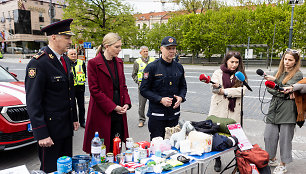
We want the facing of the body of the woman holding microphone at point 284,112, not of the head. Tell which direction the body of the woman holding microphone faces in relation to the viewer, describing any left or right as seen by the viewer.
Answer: facing the viewer and to the left of the viewer

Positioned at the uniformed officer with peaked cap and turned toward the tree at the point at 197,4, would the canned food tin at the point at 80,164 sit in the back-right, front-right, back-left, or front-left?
back-right

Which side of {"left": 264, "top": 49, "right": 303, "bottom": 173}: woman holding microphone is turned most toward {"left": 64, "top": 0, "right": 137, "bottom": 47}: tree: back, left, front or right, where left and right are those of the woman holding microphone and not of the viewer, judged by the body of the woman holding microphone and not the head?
right

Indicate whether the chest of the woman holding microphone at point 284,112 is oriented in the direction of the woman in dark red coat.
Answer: yes

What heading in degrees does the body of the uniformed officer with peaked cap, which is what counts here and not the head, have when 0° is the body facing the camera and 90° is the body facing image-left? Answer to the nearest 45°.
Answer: approximately 315°

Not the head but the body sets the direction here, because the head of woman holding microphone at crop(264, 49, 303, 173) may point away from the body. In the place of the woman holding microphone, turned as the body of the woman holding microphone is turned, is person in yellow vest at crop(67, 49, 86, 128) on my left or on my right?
on my right

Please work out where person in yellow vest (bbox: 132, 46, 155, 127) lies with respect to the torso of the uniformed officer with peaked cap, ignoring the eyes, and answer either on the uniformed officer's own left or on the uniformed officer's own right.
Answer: on the uniformed officer's own left

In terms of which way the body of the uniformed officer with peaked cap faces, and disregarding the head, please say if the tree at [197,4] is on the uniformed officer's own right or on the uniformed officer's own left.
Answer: on the uniformed officer's own left

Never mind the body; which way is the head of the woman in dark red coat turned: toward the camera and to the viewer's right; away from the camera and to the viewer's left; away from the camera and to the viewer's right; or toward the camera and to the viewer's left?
toward the camera and to the viewer's right

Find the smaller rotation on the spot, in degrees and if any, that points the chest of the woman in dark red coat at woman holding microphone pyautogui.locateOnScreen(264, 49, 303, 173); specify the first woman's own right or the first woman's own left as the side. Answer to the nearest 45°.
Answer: approximately 45° to the first woman's own left

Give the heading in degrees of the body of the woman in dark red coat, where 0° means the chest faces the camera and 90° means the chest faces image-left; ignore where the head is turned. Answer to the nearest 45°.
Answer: approximately 315°
